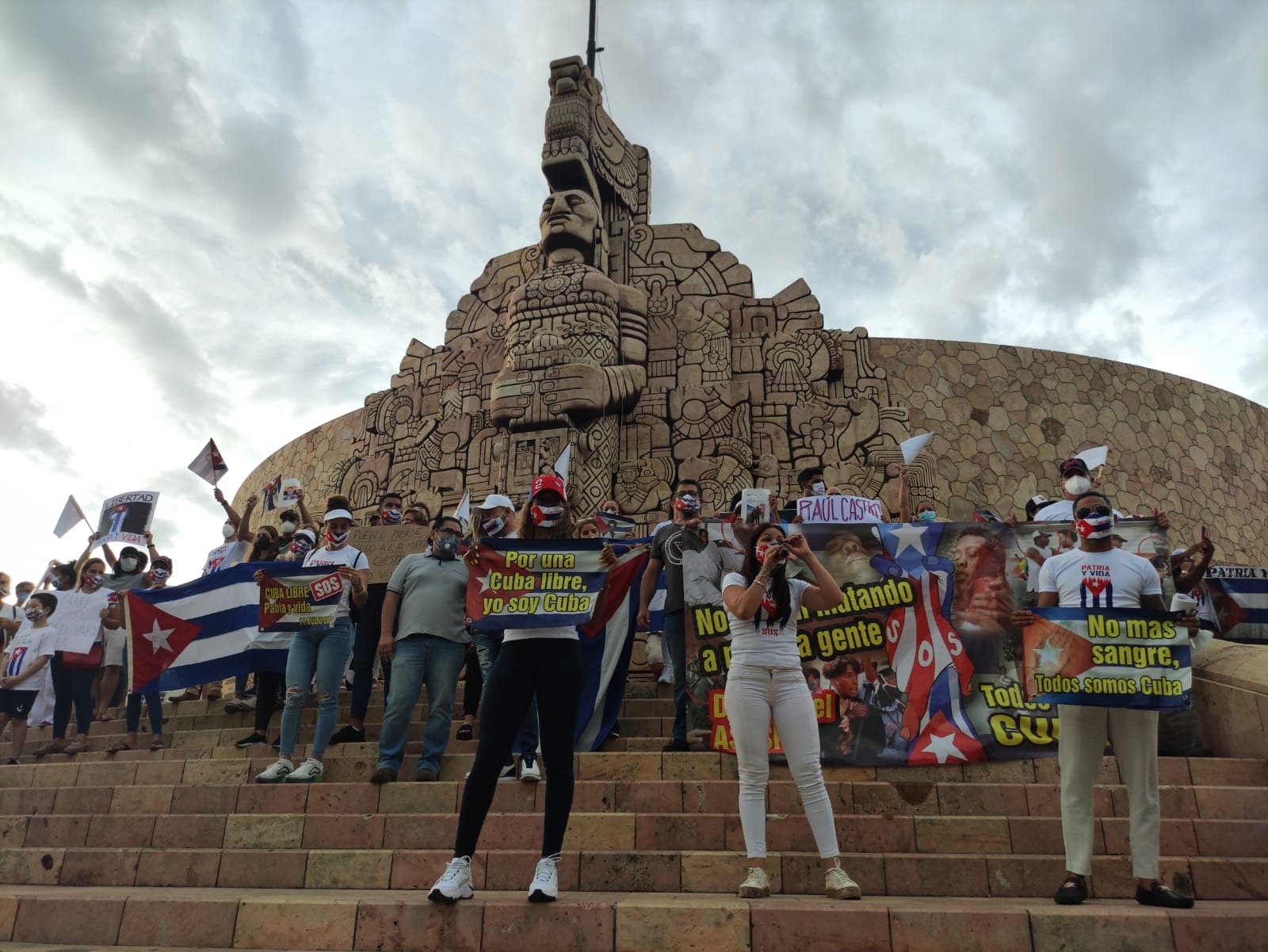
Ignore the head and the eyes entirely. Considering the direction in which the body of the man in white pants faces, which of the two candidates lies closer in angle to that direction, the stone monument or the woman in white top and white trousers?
the woman in white top and white trousers

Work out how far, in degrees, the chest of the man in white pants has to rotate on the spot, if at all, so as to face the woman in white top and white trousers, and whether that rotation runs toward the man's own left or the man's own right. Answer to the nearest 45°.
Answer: approximately 45° to the man's own right

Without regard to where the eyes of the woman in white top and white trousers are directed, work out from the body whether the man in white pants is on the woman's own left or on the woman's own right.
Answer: on the woman's own left

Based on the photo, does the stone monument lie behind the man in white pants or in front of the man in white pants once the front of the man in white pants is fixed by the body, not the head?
behind

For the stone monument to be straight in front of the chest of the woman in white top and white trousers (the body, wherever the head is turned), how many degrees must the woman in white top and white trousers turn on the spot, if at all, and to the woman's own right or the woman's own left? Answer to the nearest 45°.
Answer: approximately 180°

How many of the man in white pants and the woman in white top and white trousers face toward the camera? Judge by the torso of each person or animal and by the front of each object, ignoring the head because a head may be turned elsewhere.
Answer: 2

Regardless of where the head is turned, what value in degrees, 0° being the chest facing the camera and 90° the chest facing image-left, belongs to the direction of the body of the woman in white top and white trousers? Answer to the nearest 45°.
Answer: approximately 0°

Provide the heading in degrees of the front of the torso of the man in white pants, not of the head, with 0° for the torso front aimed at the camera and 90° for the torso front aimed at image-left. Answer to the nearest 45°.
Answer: approximately 0°
